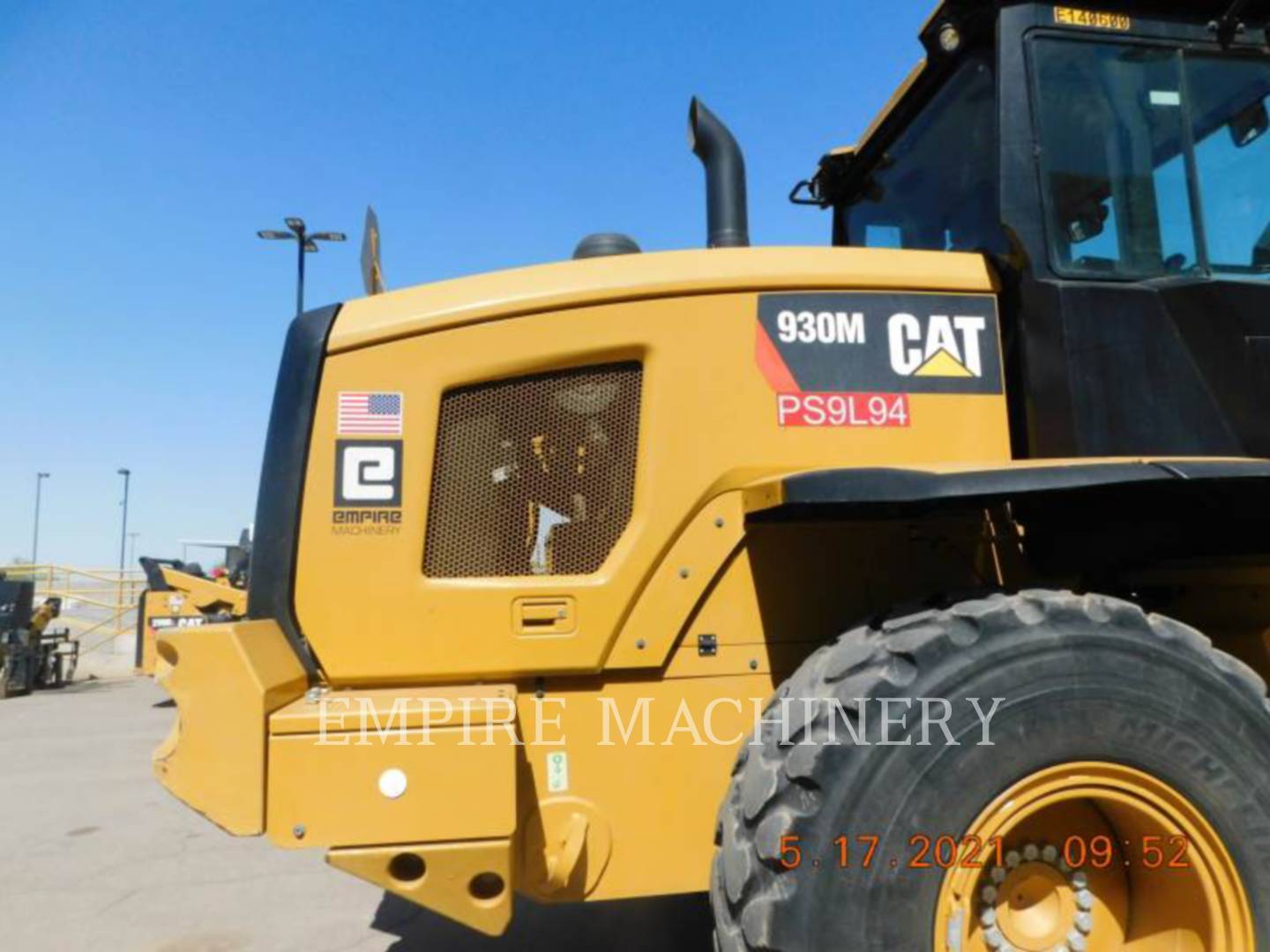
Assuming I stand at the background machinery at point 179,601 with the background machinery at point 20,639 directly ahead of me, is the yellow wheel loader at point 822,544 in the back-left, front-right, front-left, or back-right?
back-left

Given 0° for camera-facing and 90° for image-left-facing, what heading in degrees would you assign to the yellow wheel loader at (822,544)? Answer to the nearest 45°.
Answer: approximately 270°

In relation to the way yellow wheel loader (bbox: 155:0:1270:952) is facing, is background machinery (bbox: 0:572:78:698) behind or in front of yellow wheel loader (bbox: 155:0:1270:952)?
behind

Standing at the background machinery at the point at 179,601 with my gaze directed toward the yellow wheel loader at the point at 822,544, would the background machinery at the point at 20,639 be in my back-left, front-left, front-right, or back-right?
back-right
